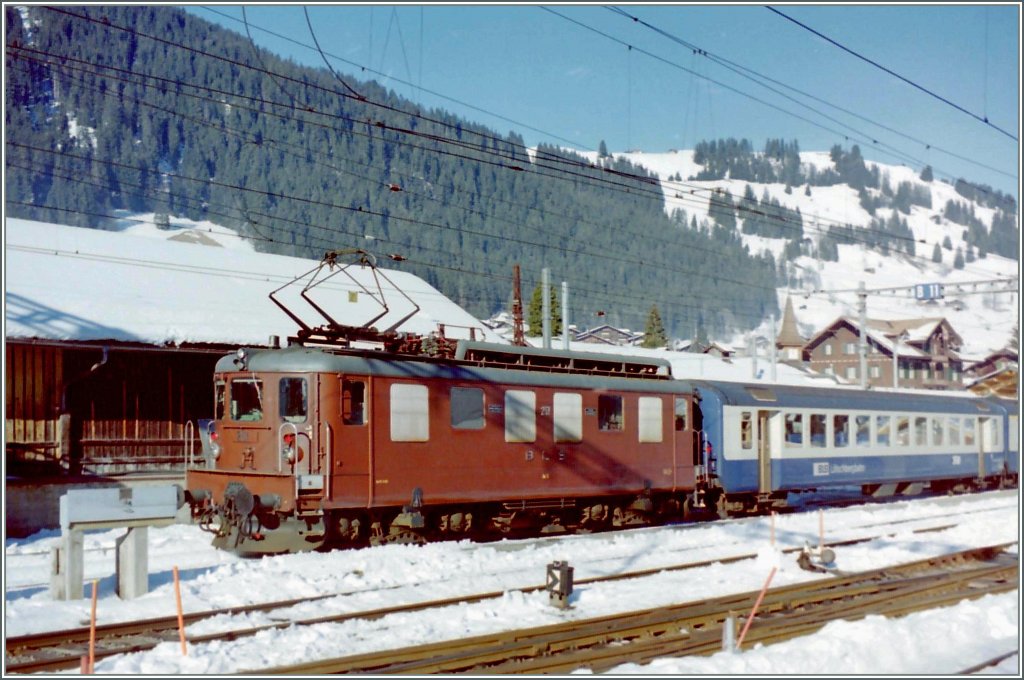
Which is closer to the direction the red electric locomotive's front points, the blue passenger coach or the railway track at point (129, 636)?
the railway track

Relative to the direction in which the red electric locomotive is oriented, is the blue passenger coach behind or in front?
behind

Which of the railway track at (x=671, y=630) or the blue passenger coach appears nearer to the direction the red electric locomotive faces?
the railway track

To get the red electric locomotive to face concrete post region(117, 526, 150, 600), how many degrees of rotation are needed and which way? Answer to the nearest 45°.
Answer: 0° — it already faces it

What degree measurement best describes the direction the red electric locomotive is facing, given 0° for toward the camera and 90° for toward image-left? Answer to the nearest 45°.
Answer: approximately 45°
